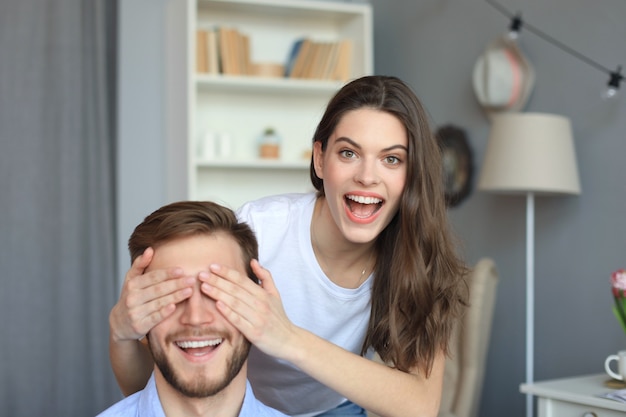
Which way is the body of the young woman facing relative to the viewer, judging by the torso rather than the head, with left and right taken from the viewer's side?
facing the viewer

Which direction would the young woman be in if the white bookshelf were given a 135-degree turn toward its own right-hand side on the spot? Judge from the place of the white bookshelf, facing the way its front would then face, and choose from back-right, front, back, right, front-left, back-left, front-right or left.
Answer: back-left

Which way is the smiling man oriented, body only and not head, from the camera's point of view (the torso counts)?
toward the camera

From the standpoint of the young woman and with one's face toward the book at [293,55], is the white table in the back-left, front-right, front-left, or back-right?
front-right

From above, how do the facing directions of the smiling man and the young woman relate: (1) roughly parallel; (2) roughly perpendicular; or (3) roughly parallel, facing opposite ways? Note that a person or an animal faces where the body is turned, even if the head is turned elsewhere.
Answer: roughly parallel

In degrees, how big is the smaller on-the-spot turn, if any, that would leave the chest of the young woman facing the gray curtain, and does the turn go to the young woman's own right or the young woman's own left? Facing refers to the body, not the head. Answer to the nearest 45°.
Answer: approximately 135° to the young woman's own right

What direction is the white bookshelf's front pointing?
toward the camera

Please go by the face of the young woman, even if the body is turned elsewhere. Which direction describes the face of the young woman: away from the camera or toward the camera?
toward the camera

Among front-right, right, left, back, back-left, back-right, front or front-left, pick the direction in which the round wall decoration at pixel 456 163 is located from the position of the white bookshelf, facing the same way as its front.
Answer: front-left

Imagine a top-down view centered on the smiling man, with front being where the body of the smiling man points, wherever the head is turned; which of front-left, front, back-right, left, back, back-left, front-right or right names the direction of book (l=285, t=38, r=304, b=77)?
back

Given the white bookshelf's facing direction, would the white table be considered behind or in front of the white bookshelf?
in front

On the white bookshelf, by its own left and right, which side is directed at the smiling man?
front
